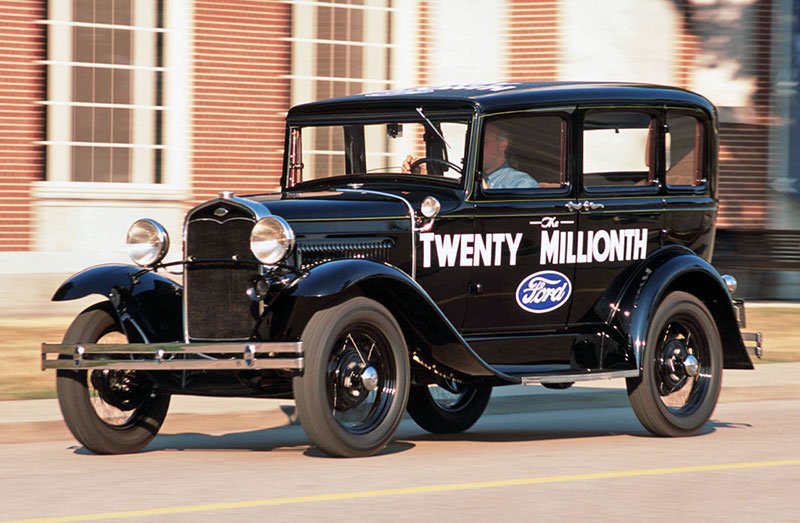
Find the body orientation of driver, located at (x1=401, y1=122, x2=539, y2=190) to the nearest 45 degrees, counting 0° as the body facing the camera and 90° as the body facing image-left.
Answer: approximately 45°

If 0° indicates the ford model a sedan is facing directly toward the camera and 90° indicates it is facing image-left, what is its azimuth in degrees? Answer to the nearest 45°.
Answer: approximately 45°
